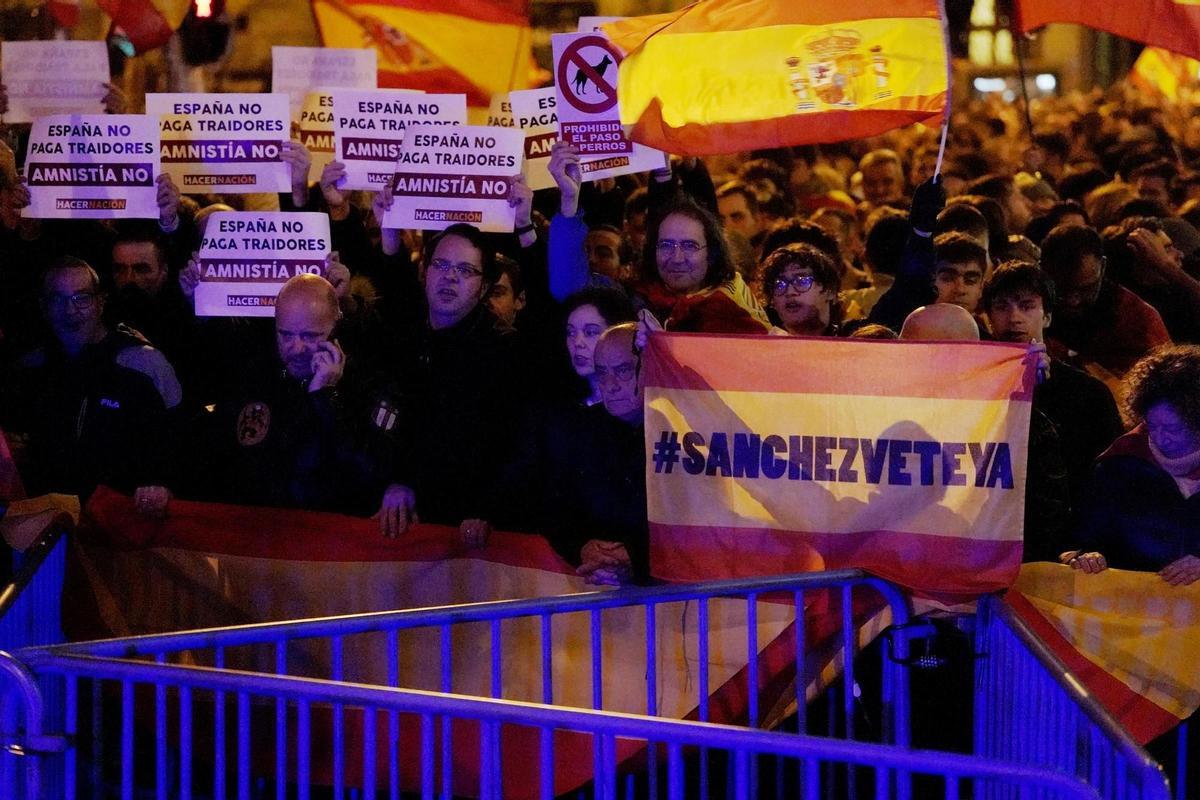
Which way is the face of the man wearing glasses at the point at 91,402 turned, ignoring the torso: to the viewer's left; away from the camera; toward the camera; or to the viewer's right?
toward the camera

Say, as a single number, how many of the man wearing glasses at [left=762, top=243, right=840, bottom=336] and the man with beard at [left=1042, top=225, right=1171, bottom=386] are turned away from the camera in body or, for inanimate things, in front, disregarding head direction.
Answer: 0

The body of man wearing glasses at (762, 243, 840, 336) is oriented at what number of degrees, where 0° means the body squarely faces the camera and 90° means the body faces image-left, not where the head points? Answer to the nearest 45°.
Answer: approximately 45°

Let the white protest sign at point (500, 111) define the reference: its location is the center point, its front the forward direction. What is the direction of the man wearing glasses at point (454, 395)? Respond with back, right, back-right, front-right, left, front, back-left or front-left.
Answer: front

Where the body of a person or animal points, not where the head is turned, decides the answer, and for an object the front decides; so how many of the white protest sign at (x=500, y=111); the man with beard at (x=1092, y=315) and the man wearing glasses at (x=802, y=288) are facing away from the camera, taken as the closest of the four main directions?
0

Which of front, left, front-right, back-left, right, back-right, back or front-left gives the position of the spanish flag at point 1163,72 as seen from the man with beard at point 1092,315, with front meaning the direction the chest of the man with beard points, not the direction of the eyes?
back-right

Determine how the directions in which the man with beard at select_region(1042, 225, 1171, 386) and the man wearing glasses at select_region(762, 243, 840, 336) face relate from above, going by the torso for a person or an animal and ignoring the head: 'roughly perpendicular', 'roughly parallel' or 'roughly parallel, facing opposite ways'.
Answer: roughly parallel

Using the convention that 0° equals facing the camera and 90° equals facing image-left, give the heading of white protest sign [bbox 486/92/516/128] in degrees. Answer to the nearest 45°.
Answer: approximately 0°

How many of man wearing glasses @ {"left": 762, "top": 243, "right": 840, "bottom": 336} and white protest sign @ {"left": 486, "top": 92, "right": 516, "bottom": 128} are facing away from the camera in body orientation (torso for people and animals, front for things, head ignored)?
0

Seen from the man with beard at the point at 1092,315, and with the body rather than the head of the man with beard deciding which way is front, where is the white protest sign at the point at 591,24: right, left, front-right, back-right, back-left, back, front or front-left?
front-right

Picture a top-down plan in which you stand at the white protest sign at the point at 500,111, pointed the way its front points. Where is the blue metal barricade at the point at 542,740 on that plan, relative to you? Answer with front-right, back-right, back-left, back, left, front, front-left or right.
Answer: front

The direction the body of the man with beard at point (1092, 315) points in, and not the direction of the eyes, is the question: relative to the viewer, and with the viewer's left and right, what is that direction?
facing the viewer and to the left of the viewer

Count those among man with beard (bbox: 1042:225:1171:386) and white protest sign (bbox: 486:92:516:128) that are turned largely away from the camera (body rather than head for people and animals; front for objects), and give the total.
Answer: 0

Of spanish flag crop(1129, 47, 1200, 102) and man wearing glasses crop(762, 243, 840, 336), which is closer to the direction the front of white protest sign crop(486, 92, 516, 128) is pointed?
the man wearing glasses
